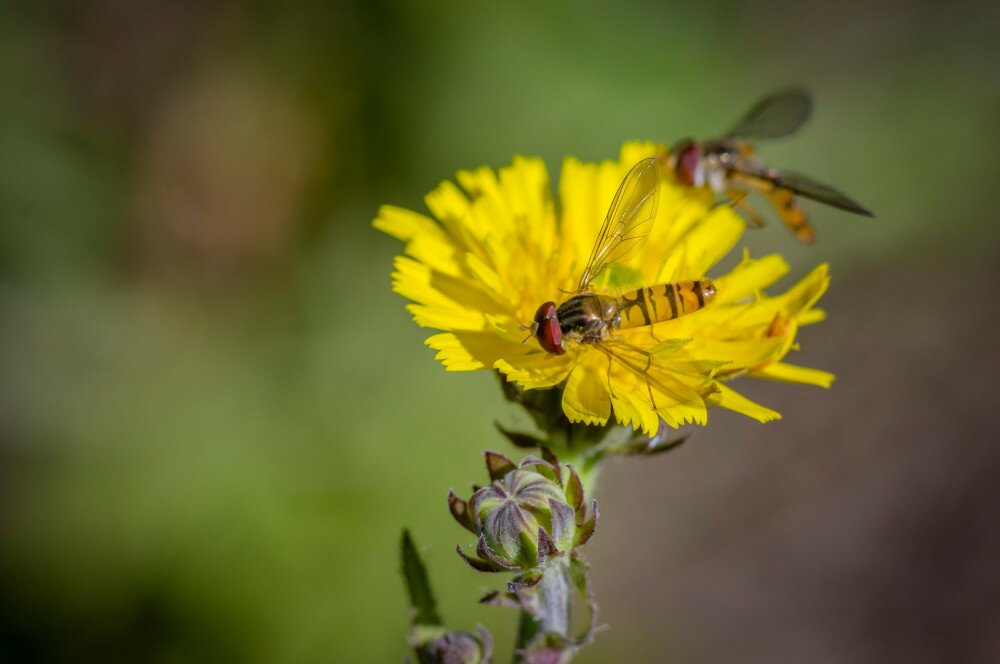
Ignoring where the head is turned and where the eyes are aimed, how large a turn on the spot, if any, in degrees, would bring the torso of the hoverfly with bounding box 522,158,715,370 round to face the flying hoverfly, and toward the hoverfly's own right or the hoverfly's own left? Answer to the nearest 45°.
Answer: approximately 135° to the hoverfly's own right

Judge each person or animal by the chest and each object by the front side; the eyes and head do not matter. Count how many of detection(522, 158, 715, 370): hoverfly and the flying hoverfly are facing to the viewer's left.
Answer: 2

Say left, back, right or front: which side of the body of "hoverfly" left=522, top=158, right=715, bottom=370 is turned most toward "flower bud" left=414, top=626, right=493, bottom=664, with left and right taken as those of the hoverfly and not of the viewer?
front

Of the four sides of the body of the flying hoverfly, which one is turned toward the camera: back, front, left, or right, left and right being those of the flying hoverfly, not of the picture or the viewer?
left

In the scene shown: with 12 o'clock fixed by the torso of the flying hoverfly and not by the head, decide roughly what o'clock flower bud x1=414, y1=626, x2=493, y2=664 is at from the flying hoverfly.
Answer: The flower bud is roughly at 11 o'clock from the flying hoverfly.

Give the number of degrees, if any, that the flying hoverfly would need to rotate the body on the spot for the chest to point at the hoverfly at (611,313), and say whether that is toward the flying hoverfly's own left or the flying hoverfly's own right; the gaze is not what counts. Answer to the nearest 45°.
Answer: approximately 45° to the flying hoverfly's own left

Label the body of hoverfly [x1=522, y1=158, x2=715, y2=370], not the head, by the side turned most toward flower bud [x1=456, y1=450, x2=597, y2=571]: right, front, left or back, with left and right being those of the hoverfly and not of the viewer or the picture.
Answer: front

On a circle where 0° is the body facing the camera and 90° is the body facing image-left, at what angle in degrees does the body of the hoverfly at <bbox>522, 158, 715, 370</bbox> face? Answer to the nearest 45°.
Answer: approximately 90°
